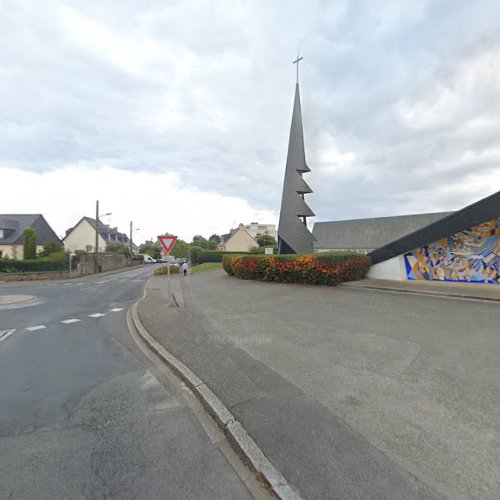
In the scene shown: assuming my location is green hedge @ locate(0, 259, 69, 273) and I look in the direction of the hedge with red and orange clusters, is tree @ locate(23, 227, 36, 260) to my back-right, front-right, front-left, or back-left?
back-left

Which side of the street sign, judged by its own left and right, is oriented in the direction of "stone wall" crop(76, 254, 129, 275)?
back

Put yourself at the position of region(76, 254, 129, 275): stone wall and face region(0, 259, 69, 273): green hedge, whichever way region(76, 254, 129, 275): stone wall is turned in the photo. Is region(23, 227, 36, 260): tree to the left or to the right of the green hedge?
right

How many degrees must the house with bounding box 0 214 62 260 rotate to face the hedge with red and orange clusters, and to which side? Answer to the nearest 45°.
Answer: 0° — it already faces it

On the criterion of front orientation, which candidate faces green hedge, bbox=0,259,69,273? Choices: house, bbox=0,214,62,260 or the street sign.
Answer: the house

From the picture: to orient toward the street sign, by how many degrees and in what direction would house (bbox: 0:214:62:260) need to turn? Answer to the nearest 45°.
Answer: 0° — it already faces it

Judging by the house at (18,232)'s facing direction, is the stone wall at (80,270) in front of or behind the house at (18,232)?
in front

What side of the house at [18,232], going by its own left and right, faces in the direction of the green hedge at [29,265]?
front

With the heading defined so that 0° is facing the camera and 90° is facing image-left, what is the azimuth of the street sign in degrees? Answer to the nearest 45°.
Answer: approximately 0°

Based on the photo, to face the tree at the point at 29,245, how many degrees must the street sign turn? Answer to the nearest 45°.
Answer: approximately 135° to its right

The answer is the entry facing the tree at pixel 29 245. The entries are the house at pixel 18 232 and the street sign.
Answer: the house
